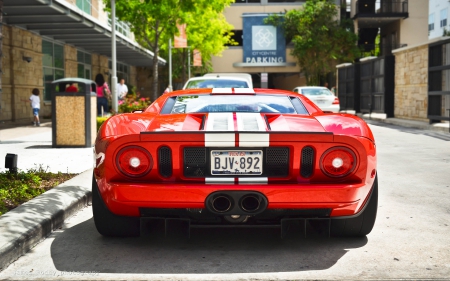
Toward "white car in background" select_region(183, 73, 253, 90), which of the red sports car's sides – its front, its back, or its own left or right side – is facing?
front

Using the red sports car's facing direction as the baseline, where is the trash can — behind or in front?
in front

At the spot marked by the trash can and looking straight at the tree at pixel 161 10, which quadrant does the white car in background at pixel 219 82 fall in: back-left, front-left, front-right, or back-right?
front-right

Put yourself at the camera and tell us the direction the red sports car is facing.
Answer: facing away from the viewer

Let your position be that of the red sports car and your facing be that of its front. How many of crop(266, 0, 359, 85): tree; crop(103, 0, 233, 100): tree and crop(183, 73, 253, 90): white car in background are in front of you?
3

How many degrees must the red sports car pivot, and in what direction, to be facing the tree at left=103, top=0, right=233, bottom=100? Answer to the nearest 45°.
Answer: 0° — it already faces it
